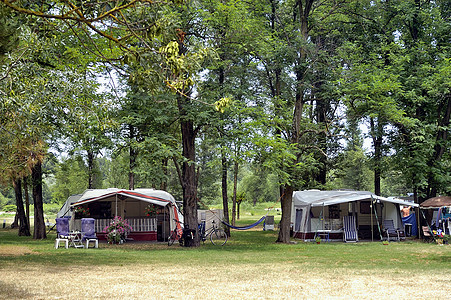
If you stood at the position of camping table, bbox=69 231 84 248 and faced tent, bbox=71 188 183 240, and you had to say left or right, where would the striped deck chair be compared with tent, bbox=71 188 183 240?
right

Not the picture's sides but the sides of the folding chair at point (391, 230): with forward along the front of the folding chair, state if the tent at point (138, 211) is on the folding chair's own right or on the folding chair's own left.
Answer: on the folding chair's own right

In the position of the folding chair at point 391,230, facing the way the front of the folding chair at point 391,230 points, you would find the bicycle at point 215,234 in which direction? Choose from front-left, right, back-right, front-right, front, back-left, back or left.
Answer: right

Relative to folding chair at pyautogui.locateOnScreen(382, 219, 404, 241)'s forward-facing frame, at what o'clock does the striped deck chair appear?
The striped deck chair is roughly at 3 o'clock from the folding chair.

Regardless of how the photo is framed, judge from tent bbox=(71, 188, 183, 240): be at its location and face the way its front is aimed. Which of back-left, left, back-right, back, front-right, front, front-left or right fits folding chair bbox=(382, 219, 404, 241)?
left

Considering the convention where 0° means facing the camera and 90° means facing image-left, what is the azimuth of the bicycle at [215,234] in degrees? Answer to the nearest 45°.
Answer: approximately 315°

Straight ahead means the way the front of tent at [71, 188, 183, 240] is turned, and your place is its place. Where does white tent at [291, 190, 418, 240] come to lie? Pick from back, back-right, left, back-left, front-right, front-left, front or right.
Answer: left

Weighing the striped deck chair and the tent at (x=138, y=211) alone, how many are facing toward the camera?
2

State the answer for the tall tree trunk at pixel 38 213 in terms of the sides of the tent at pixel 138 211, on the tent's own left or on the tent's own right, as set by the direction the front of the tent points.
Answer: on the tent's own right

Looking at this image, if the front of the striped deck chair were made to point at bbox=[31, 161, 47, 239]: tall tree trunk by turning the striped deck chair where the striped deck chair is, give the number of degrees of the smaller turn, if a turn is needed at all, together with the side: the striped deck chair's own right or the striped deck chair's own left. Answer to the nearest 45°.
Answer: approximately 90° to the striped deck chair's own right
